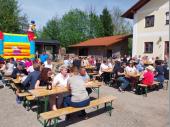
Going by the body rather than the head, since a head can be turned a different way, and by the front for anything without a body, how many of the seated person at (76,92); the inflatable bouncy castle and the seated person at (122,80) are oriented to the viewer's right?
1

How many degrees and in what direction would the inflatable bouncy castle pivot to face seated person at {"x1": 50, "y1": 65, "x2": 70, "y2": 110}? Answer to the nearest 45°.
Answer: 0° — it already faces them

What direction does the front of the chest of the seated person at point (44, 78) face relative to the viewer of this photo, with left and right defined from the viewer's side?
facing the viewer and to the right of the viewer

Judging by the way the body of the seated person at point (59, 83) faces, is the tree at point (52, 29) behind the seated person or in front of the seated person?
behind

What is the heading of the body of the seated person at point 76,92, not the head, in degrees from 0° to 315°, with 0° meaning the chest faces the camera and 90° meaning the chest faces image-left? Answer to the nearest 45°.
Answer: approximately 135°

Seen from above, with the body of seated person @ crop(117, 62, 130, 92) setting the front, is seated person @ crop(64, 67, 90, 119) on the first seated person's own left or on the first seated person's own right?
on the first seated person's own right
